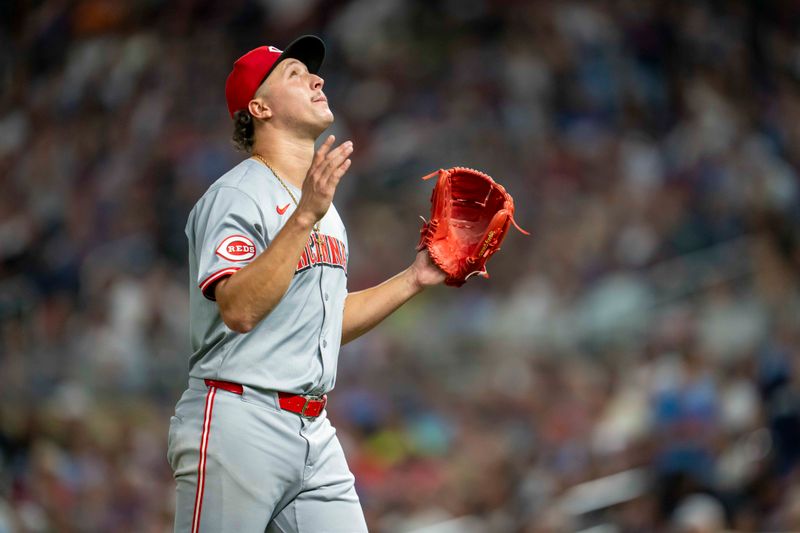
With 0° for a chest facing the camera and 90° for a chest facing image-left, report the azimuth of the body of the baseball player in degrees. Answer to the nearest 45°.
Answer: approximately 315°
